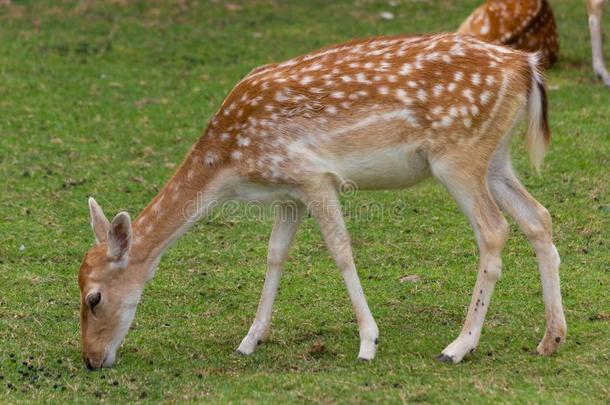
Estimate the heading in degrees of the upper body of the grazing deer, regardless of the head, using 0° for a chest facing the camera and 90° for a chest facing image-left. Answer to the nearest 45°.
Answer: approximately 90°

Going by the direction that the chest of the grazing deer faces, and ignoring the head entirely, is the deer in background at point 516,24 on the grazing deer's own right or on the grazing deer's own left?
on the grazing deer's own right

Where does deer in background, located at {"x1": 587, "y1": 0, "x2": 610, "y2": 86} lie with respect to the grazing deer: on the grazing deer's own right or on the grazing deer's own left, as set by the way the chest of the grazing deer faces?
on the grazing deer's own right
